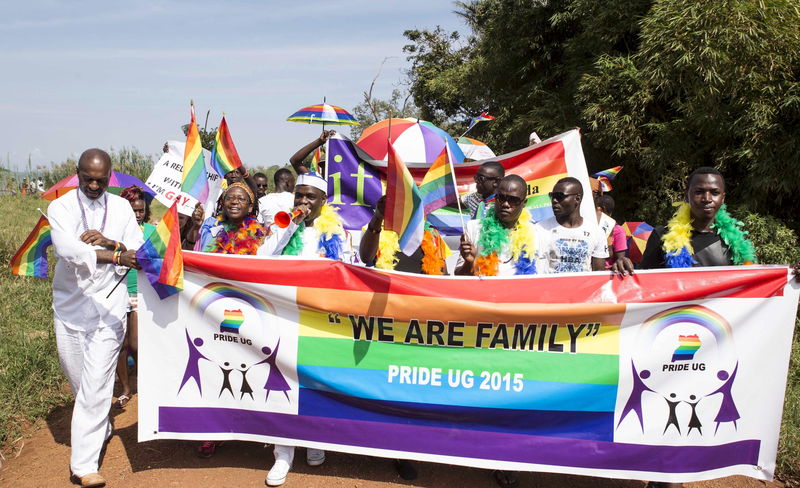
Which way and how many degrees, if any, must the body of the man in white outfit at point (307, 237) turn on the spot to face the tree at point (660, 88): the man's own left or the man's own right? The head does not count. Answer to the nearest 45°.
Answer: approximately 135° to the man's own left

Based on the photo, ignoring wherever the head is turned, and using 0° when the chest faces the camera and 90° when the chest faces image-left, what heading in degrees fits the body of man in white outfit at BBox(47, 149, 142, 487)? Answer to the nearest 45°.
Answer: approximately 0°

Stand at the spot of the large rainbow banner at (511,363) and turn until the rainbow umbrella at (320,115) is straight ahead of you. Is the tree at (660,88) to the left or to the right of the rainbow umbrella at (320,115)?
right

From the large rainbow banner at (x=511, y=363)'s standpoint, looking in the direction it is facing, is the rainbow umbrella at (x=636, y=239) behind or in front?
behind

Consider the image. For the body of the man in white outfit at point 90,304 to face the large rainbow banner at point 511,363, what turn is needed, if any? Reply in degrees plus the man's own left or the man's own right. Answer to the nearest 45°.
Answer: approximately 45° to the man's own left

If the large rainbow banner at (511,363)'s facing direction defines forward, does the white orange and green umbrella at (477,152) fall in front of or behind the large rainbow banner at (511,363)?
behind

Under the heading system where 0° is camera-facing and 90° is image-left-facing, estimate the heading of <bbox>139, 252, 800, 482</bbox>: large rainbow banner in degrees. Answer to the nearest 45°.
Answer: approximately 0°

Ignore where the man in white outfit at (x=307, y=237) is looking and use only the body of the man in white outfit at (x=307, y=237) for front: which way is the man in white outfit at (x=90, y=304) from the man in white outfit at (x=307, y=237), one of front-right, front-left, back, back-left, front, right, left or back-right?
right

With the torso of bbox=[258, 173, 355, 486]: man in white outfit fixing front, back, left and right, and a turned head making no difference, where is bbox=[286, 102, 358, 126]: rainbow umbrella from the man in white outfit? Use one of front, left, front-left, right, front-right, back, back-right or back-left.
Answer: back
